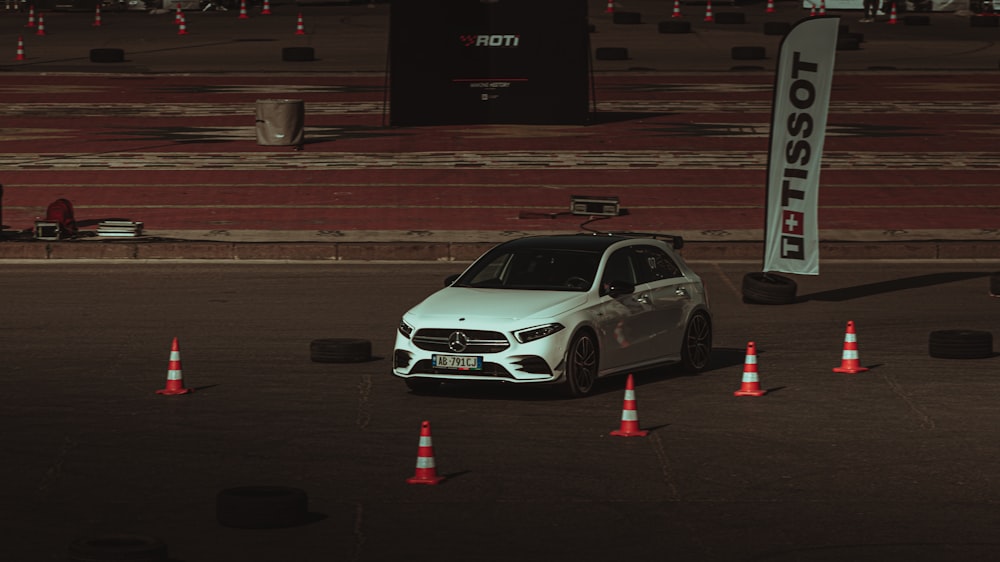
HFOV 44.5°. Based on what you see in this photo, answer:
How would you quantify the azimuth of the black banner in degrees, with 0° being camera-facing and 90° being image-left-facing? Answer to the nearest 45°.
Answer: approximately 0°

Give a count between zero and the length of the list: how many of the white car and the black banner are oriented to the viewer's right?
0

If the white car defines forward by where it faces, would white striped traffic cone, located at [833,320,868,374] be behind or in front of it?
behind

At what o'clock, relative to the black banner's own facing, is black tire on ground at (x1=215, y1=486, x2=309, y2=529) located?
The black tire on ground is roughly at 12 o'clock from the black banner.

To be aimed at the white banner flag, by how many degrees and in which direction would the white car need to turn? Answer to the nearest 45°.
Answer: approximately 180°

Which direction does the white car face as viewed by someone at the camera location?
facing the viewer and to the left of the viewer

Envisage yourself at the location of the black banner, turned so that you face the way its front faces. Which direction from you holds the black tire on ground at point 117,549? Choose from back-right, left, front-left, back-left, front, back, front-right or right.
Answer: front

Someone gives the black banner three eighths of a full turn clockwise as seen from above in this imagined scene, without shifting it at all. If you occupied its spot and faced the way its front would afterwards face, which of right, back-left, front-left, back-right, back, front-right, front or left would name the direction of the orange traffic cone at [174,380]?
back-left

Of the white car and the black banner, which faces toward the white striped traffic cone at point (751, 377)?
the black banner

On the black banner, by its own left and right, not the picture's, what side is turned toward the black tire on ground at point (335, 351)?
front

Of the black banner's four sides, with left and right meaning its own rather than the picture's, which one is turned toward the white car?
front
